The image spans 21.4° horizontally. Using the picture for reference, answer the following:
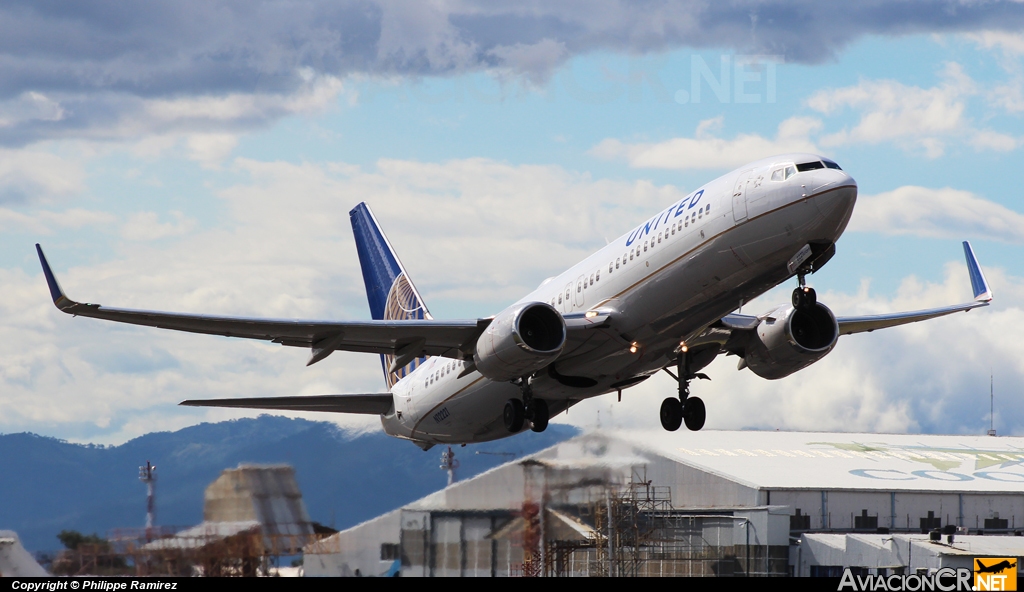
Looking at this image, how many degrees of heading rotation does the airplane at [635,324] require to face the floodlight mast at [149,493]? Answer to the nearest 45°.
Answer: approximately 135° to its left

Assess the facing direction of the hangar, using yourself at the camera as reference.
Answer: facing the viewer and to the left of the viewer

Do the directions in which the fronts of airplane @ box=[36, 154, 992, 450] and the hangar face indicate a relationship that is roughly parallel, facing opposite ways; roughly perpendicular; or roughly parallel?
roughly perpendicular

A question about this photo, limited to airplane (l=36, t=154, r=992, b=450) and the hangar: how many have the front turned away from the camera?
0

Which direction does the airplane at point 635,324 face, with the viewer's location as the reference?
facing the viewer and to the right of the viewer
